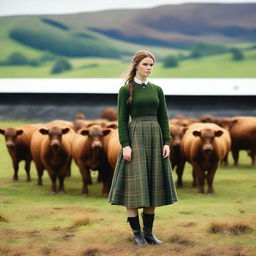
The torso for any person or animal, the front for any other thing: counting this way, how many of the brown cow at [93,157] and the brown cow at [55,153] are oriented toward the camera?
2

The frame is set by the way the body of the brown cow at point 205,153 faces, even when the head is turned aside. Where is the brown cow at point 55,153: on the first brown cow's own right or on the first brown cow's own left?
on the first brown cow's own right

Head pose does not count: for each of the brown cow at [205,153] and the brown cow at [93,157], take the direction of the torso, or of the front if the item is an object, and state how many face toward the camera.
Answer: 2

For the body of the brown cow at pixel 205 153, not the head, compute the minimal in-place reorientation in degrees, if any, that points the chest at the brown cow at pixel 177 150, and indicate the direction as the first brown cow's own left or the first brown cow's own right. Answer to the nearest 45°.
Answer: approximately 135° to the first brown cow's own right

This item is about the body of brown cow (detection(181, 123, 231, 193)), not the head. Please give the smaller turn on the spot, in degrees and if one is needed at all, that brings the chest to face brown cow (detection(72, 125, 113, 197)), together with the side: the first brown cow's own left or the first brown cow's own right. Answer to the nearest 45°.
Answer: approximately 90° to the first brown cow's own right

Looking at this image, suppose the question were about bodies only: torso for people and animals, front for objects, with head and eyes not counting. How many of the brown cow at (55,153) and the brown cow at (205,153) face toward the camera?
2

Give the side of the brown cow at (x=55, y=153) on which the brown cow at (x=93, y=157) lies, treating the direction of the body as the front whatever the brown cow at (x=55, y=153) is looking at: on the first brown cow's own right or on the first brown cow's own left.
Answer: on the first brown cow's own left

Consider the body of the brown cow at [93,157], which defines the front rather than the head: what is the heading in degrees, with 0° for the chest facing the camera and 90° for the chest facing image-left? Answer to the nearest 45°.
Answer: approximately 0°
